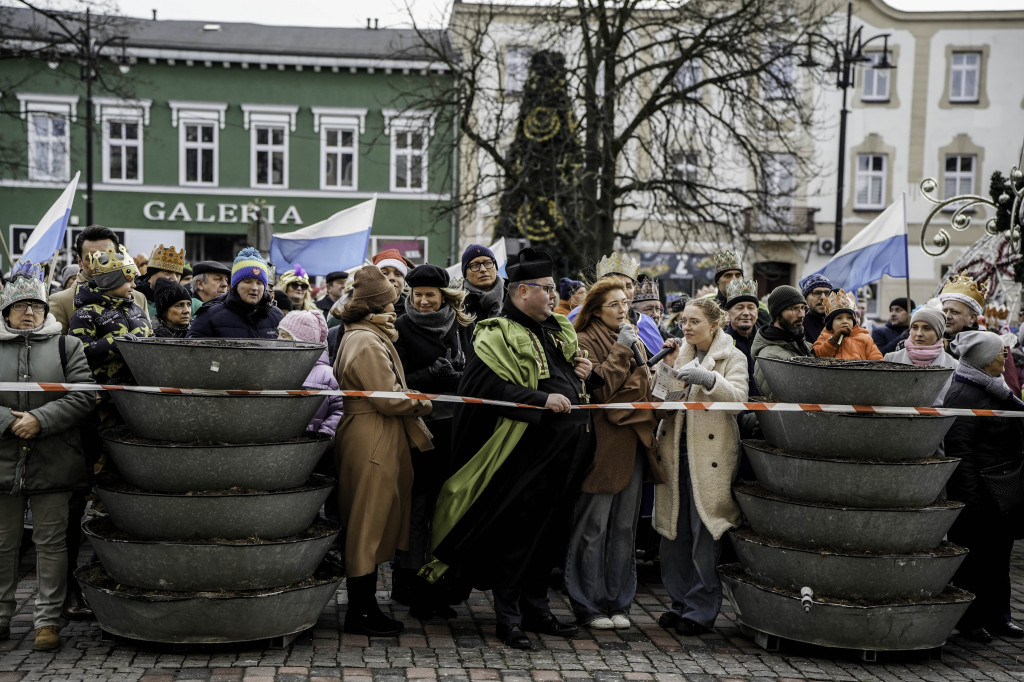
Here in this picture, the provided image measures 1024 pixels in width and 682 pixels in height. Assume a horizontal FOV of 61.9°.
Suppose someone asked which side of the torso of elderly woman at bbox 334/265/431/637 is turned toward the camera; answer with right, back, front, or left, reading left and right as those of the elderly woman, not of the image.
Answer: right

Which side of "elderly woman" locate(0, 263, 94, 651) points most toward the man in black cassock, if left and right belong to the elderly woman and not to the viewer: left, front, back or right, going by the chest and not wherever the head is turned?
left

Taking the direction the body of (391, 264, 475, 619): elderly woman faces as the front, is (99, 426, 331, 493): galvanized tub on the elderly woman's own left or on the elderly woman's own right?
on the elderly woman's own right

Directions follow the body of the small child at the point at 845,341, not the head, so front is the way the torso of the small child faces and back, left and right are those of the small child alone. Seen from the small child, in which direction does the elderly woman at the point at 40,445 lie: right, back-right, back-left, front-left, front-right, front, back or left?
front-right

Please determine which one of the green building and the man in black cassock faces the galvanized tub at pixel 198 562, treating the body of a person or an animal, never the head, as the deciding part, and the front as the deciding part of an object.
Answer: the green building

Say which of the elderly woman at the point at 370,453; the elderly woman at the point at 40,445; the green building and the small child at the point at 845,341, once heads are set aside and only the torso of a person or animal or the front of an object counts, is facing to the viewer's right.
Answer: the elderly woman at the point at 370,453

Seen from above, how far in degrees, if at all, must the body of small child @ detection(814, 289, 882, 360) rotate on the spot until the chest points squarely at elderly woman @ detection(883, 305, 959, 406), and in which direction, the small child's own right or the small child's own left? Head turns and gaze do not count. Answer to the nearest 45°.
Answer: approximately 45° to the small child's own left

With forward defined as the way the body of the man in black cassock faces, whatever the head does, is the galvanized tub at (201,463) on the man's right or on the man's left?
on the man's right

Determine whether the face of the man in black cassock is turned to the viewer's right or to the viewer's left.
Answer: to the viewer's right

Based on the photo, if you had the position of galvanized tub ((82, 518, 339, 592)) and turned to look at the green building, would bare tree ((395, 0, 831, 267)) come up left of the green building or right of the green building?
right
